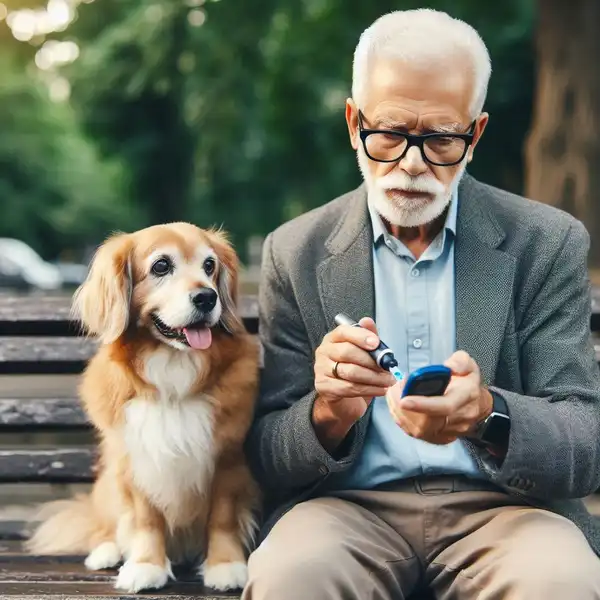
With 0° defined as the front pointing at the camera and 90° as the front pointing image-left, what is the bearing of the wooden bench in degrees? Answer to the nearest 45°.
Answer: approximately 0°

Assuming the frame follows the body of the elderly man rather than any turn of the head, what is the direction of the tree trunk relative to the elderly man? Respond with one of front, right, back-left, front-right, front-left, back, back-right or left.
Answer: back

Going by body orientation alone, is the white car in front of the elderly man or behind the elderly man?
behind

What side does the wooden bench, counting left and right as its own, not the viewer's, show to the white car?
back

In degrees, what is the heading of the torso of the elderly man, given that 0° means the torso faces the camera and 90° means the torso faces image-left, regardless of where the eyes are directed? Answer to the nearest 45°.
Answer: approximately 0°

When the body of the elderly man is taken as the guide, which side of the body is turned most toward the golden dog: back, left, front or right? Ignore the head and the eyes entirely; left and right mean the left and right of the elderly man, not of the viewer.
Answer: right
